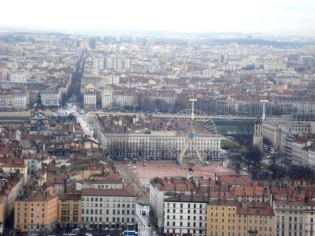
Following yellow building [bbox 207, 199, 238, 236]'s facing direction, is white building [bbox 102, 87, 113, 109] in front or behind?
behind

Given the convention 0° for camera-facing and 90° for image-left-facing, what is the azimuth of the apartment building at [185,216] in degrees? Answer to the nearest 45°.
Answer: approximately 0°

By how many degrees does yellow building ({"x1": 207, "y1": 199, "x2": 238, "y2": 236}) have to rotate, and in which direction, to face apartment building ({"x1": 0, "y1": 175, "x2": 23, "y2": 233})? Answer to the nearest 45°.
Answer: approximately 90° to its right

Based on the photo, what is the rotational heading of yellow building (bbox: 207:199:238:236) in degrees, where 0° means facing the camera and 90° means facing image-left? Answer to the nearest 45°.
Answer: approximately 0°

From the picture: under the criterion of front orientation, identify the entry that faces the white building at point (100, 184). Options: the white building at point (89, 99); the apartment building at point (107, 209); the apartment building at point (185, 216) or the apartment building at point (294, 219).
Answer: the white building at point (89, 99)

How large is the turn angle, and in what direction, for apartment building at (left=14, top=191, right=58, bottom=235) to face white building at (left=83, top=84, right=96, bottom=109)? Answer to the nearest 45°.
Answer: approximately 180°

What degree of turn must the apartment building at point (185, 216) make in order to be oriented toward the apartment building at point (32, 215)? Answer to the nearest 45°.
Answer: approximately 90° to its right

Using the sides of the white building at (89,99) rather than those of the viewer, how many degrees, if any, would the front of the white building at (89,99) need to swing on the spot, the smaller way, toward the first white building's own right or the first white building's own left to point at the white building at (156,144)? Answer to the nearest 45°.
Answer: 0° — it already faces it
